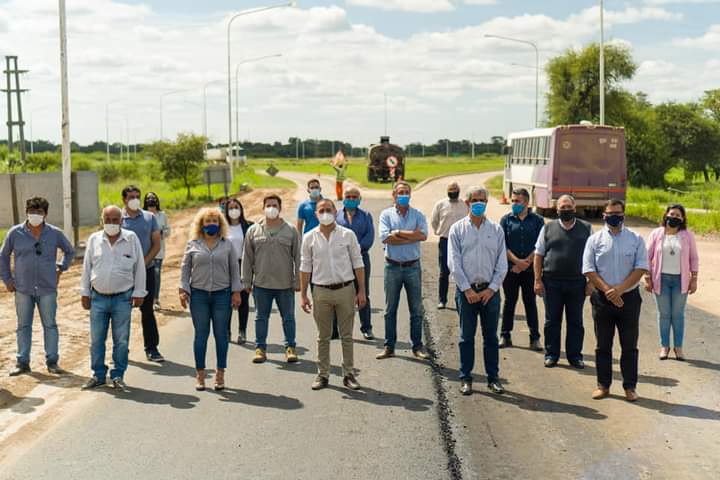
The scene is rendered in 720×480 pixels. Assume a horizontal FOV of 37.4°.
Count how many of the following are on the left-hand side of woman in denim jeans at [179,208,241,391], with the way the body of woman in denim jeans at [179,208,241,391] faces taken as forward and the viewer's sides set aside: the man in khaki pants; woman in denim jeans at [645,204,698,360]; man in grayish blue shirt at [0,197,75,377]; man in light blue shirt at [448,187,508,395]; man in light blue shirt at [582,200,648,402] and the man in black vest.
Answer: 5

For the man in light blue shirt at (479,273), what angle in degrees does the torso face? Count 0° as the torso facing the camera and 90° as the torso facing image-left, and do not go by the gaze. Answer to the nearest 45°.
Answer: approximately 0°

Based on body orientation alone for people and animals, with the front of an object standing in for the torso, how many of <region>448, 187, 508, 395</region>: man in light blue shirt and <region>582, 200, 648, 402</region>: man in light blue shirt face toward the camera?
2

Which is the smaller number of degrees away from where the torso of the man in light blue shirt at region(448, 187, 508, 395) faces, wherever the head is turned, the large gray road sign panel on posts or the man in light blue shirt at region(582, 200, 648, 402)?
the man in light blue shirt

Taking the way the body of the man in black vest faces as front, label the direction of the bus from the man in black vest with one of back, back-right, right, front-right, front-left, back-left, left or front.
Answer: back

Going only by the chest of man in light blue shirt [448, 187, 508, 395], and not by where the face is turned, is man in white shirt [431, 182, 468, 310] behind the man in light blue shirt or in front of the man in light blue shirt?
behind

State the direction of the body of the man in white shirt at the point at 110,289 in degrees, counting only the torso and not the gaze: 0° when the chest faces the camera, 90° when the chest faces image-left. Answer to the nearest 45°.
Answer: approximately 0°
